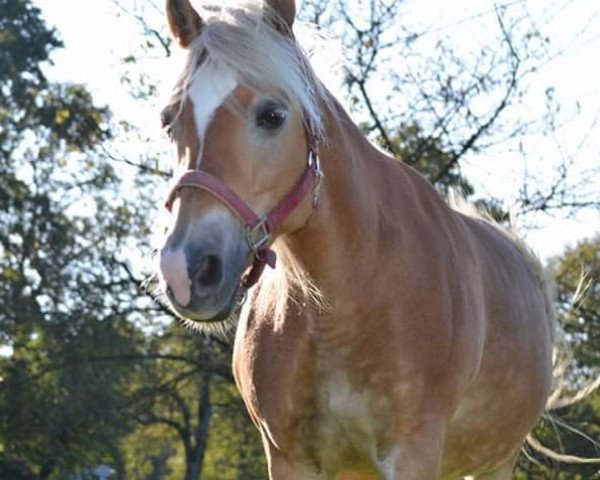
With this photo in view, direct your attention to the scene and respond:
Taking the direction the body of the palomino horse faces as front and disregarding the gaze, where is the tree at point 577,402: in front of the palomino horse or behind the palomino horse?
behind

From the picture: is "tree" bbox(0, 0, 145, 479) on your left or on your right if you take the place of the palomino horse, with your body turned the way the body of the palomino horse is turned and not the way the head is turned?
on your right

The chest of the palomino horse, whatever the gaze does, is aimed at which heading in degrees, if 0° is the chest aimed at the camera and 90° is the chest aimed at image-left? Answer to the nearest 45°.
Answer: approximately 45°
